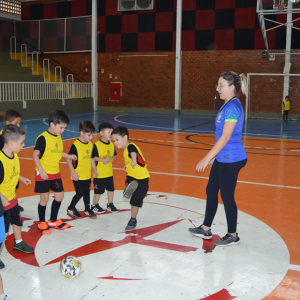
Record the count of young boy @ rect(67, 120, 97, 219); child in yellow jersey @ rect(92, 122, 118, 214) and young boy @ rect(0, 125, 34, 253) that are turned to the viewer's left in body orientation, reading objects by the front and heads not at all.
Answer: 0

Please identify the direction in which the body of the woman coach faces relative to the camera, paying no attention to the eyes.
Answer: to the viewer's left

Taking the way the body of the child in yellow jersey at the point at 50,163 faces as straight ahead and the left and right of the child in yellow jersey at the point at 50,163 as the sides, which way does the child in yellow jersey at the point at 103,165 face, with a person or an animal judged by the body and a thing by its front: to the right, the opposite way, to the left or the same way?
the same way

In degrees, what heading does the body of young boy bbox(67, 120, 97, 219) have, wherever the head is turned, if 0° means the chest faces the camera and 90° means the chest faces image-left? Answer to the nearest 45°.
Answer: approximately 315°

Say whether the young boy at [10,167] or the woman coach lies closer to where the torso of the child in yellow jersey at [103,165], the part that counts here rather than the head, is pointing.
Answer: the woman coach

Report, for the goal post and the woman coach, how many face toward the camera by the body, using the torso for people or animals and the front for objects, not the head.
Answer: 1

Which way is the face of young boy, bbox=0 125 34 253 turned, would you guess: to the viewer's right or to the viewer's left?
to the viewer's right

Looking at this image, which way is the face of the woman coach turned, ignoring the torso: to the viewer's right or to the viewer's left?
to the viewer's left

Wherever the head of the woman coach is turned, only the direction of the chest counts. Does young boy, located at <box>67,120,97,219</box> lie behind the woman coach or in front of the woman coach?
in front

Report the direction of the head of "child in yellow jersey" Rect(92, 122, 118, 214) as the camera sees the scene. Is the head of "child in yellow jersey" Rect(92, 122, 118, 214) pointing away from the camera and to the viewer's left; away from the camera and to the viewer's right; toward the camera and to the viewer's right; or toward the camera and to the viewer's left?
toward the camera and to the viewer's right
